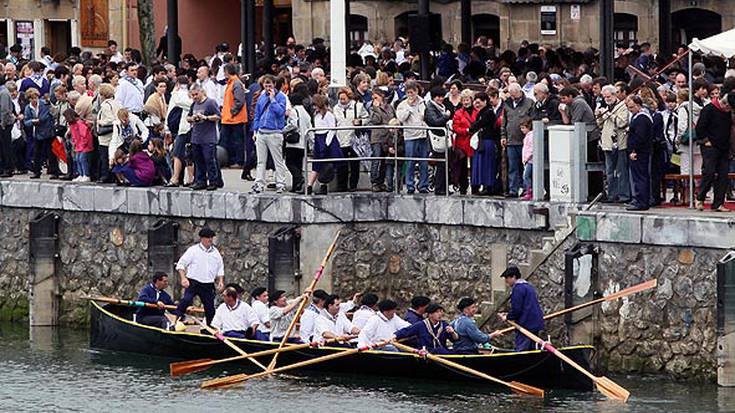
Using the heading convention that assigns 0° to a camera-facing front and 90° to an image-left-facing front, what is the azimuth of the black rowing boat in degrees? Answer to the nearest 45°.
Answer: approximately 90°

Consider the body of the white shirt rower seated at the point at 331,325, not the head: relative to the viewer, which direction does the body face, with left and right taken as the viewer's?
facing the viewer and to the right of the viewer

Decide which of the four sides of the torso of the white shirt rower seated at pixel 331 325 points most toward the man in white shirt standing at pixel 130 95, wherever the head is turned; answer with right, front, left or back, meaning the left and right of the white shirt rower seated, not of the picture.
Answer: back

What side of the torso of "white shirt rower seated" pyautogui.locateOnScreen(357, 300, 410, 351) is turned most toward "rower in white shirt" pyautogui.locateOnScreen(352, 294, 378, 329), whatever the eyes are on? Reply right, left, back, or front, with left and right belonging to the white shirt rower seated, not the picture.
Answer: back

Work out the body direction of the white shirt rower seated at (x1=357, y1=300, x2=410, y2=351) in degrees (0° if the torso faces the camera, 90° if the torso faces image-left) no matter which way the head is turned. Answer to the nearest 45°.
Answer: approximately 315°

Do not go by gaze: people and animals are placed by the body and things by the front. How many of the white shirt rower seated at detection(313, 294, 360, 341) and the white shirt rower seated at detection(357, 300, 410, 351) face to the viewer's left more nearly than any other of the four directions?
0

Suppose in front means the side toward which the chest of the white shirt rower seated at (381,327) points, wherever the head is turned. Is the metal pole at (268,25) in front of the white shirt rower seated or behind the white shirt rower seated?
behind
